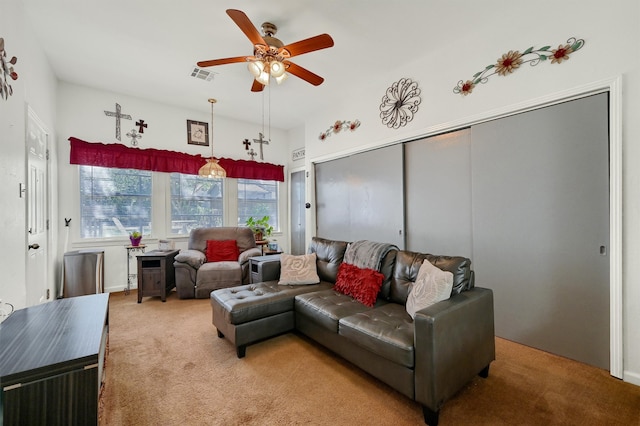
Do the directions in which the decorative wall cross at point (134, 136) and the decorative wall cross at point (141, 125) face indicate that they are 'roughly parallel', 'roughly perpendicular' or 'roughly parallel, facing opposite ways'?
roughly parallel

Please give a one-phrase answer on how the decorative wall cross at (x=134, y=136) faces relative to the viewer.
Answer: facing the viewer

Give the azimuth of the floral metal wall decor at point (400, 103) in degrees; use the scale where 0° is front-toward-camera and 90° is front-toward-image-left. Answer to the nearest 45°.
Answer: approximately 45°

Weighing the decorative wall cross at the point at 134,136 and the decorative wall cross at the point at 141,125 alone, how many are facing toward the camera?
2

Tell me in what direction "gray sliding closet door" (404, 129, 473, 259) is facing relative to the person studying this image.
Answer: facing the viewer and to the left of the viewer

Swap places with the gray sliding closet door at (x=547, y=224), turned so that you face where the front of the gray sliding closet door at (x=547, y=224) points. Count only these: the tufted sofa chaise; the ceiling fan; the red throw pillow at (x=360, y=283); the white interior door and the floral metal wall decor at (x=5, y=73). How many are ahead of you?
5

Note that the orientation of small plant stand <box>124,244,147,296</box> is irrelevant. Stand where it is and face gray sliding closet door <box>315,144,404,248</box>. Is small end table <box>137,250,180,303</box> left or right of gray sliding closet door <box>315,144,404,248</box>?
right

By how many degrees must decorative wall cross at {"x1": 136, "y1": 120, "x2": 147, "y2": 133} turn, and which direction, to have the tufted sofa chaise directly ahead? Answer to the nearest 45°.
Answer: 0° — it already faces it

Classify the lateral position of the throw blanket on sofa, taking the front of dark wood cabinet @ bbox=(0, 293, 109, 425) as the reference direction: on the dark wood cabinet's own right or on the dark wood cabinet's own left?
on the dark wood cabinet's own left

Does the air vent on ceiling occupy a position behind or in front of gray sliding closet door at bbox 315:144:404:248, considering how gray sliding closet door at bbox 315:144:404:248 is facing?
in front

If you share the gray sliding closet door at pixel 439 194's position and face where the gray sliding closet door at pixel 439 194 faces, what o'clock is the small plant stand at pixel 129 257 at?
The small plant stand is roughly at 1 o'clock from the gray sliding closet door.

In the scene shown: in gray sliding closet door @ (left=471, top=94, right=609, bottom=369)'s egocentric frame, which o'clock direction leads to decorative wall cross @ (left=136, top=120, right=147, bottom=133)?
The decorative wall cross is roughly at 1 o'clock from the gray sliding closet door.

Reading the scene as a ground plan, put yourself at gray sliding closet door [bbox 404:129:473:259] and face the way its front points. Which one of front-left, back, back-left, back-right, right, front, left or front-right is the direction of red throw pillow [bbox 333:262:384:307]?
front

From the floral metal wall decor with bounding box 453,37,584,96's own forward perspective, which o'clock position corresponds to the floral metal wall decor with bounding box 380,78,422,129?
the floral metal wall decor with bounding box 380,78,422,129 is roughly at 2 o'clock from the floral metal wall decor with bounding box 453,37,584,96.

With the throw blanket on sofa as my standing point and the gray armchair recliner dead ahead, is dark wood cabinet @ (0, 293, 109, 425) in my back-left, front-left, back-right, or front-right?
front-left

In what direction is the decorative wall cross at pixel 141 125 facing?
toward the camera

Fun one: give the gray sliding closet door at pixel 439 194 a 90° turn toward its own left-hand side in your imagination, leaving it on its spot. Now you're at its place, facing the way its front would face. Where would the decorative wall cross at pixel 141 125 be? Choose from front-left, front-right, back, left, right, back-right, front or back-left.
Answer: back-right

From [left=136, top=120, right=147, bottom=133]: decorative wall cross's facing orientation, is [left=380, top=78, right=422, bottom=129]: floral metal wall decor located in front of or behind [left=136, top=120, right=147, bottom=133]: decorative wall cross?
in front
